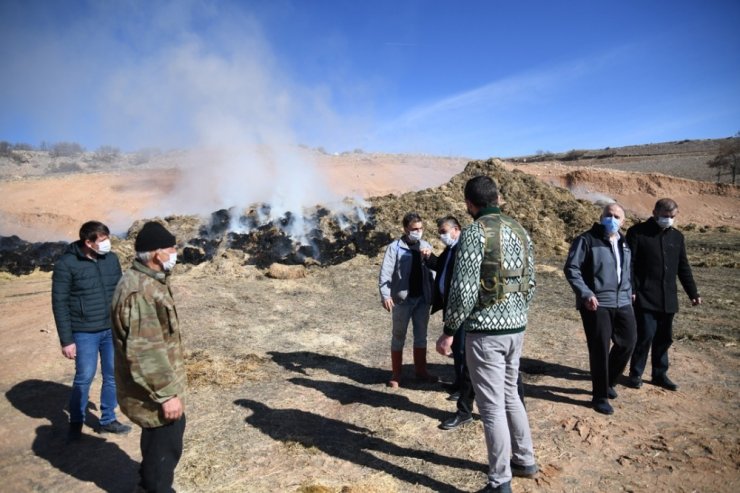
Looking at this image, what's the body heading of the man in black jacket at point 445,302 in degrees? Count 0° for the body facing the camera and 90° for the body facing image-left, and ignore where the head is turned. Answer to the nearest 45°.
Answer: approximately 45°

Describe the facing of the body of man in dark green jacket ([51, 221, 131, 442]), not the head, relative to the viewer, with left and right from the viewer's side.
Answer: facing the viewer and to the right of the viewer

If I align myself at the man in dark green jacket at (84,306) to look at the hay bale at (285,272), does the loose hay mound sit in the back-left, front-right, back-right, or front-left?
front-right

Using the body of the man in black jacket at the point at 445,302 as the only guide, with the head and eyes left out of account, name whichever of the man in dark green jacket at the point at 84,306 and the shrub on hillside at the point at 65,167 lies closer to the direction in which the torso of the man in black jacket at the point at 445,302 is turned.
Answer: the man in dark green jacket

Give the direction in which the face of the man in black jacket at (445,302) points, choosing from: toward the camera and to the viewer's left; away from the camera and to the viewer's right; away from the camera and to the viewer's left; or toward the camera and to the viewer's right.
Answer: toward the camera and to the viewer's left

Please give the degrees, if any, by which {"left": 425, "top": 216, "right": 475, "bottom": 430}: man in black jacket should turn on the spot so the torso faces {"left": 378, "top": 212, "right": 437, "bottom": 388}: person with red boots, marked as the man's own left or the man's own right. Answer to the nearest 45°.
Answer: approximately 90° to the man's own right

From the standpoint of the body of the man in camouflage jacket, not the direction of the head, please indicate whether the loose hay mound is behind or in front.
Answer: in front

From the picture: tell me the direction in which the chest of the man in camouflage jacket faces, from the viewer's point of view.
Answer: to the viewer's right

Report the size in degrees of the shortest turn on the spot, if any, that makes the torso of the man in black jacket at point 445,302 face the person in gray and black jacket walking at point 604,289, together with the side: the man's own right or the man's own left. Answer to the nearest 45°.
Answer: approximately 135° to the man's own left

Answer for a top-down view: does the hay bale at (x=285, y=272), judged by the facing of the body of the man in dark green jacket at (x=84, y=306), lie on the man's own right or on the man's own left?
on the man's own left

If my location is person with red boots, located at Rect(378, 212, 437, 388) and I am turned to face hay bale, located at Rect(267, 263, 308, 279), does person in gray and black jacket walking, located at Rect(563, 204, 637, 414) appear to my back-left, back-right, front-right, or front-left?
back-right

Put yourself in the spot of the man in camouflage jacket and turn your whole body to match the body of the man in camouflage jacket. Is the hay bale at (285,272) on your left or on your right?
on your left

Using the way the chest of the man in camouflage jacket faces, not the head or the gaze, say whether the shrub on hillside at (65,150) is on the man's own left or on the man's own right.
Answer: on the man's own left

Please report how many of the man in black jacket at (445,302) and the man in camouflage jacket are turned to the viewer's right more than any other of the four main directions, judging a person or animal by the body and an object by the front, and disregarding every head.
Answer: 1

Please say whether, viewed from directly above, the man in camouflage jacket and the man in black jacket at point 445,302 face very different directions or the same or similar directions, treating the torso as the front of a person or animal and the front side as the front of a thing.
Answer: very different directions
